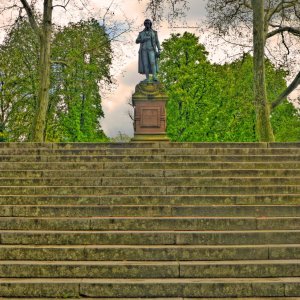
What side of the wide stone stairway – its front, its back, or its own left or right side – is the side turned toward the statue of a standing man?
back

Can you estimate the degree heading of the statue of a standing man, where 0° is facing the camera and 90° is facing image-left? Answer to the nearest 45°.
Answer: approximately 0°

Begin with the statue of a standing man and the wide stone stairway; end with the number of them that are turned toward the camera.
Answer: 2

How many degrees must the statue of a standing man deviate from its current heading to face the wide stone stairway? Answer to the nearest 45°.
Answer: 0° — it already faces it

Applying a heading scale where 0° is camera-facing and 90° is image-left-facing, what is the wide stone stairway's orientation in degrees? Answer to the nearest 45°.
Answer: approximately 0°
